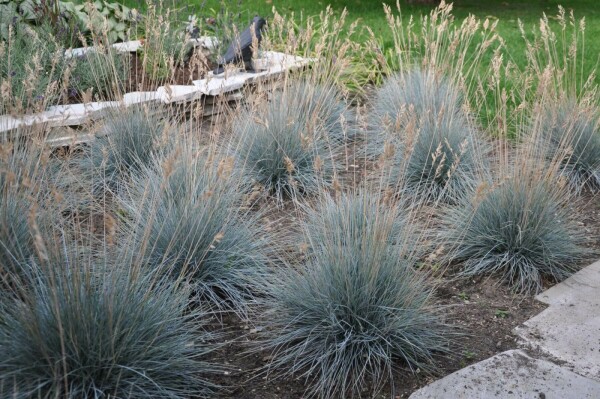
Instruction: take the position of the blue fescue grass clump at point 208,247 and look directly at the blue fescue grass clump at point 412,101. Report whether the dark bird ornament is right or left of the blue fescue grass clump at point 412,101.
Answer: left

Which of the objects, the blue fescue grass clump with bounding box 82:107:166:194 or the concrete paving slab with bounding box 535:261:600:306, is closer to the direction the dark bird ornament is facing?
the concrete paving slab

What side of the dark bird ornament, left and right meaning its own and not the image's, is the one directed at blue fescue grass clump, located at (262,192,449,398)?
right

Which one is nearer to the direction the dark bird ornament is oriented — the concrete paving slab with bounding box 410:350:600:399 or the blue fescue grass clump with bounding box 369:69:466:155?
the blue fescue grass clump

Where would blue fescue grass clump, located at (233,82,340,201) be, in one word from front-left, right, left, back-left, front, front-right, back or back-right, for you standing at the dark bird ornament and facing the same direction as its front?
right

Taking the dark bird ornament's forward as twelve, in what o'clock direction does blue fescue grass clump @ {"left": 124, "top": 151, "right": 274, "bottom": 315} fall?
The blue fescue grass clump is roughly at 3 o'clock from the dark bird ornament.

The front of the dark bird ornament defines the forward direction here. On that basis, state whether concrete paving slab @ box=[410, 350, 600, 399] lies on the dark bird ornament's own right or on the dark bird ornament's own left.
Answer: on the dark bird ornament's own right
